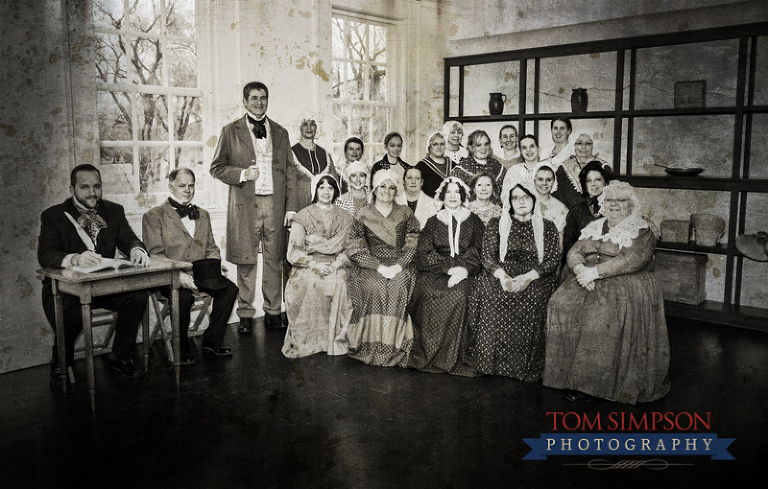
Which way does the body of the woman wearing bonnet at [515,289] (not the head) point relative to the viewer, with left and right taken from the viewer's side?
facing the viewer

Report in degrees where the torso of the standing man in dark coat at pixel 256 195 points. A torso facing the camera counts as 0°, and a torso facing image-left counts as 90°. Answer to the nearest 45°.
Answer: approximately 0°

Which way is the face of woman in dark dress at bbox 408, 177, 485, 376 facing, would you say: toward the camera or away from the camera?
toward the camera

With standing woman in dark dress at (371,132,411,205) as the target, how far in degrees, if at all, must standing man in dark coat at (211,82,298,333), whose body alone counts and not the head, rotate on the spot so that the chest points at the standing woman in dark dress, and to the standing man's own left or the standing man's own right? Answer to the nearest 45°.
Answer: approximately 90° to the standing man's own left

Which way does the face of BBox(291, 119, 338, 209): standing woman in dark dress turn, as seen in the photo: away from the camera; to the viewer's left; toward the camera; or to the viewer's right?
toward the camera

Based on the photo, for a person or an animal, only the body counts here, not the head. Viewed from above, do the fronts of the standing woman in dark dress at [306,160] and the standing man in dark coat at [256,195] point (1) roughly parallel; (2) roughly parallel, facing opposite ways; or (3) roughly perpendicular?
roughly parallel

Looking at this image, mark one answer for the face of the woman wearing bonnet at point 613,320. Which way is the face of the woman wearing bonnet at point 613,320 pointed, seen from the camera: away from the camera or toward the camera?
toward the camera

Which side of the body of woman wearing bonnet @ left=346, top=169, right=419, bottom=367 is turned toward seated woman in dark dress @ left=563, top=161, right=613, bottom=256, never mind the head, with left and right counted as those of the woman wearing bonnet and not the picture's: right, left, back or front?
left

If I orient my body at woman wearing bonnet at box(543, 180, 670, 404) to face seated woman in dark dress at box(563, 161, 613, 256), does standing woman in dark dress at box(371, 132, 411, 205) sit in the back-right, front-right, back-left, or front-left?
front-left

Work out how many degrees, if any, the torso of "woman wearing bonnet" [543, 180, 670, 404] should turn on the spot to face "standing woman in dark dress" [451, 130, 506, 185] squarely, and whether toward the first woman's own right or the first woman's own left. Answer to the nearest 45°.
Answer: approximately 90° to the first woman's own right

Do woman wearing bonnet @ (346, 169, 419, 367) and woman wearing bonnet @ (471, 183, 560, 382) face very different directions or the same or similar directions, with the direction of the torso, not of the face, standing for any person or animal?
same or similar directions

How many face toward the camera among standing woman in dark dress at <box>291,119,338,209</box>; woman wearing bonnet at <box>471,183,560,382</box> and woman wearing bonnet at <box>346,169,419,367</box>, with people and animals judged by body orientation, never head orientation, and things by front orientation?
3

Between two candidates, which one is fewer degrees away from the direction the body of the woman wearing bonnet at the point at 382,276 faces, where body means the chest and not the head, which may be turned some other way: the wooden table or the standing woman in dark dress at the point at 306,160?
the wooden table

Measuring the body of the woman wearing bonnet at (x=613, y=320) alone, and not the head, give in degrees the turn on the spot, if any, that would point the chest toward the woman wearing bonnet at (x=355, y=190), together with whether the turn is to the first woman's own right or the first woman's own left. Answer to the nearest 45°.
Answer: approximately 90° to the first woman's own right

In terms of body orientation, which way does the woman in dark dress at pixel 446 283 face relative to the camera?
toward the camera

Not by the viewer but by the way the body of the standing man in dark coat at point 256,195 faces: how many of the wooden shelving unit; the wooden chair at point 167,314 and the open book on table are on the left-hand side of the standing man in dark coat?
1

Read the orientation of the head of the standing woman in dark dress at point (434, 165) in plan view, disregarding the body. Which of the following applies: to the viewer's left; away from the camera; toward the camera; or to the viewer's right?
toward the camera
